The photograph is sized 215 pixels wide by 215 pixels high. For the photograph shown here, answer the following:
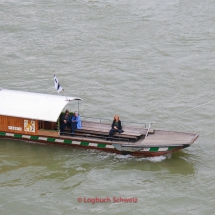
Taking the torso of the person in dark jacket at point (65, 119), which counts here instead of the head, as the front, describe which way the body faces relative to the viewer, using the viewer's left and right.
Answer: facing the viewer and to the left of the viewer

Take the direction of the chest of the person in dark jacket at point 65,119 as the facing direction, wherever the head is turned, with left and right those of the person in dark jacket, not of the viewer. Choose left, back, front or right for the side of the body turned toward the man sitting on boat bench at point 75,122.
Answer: left

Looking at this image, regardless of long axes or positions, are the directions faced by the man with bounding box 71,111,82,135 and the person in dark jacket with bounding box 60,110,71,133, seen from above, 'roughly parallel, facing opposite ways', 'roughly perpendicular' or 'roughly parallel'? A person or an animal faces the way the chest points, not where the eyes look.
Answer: roughly parallel

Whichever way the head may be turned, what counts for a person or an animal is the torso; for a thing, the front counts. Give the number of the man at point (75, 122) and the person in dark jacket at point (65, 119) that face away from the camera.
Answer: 0

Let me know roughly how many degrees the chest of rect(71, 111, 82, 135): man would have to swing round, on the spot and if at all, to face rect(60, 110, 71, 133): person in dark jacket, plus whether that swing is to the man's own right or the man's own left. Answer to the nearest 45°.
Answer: approximately 45° to the man's own right
